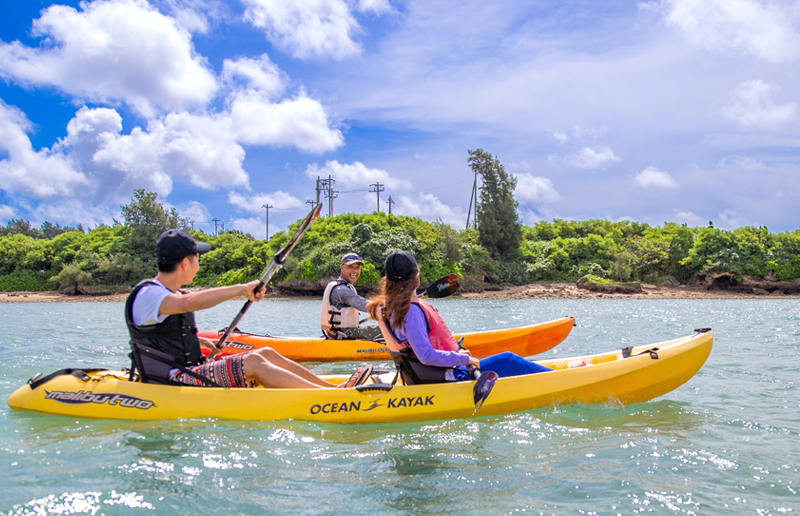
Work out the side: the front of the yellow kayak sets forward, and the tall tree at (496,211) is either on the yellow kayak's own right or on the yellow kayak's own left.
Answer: on the yellow kayak's own left

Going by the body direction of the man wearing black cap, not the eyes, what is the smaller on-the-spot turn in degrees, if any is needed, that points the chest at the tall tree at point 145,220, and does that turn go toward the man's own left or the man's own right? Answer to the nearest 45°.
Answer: approximately 90° to the man's own left

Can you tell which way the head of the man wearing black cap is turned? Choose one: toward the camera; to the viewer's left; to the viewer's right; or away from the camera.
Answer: to the viewer's right

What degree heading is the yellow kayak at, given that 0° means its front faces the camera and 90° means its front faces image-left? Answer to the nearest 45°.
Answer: approximately 270°

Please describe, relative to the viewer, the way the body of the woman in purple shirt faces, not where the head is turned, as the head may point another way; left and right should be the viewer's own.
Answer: facing to the right of the viewer

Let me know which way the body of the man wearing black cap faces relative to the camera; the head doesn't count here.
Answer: to the viewer's right
